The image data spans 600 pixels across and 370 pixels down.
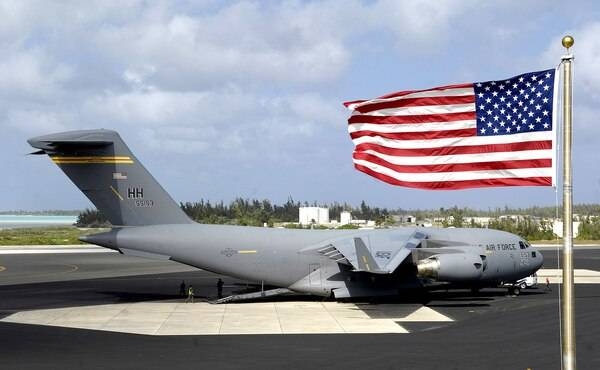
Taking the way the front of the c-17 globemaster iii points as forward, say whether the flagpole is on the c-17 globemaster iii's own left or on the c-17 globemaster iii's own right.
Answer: on the c-17 globemaster iii's own right

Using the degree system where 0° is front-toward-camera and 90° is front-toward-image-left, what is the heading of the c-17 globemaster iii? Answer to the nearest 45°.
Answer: approximately 270°
